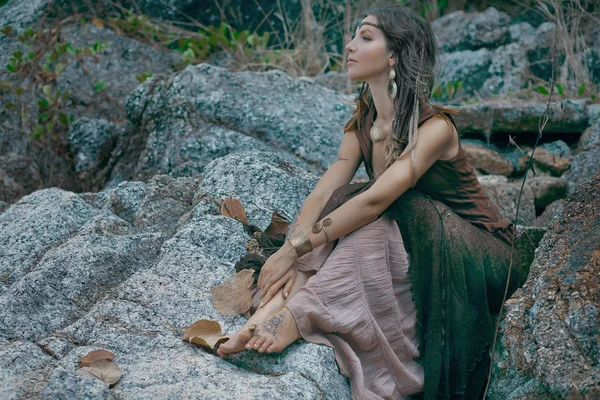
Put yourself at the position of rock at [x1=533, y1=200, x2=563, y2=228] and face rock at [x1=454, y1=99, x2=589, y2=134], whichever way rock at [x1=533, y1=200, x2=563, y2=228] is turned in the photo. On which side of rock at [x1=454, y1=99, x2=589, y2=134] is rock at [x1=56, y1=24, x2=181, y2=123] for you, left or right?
left

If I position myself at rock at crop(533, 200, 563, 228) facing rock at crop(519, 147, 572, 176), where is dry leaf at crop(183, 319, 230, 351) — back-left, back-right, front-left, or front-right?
back-left

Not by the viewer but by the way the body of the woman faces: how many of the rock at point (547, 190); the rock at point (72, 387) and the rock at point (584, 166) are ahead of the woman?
1

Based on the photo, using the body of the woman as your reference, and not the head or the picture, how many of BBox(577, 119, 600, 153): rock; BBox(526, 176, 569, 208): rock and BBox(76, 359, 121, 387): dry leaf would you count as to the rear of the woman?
2

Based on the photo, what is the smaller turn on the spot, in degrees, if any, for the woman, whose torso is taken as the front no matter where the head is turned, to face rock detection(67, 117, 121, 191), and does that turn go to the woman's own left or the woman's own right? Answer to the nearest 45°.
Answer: approximately 90° to the woman's own right

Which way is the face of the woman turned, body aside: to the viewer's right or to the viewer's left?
to the viewer's left

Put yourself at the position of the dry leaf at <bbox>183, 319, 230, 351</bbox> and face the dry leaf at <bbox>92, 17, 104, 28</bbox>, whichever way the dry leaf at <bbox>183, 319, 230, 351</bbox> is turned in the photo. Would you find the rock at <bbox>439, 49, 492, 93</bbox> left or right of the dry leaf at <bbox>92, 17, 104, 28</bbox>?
right

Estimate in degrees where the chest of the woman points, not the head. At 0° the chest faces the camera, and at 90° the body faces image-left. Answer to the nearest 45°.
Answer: approximately 45°

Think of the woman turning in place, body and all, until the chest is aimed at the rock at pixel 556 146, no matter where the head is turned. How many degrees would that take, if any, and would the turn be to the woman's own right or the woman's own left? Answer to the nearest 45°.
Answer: approximately 180°

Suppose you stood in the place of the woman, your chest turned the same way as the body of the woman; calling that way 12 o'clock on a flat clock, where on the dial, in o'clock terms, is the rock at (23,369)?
The rock is roughly at 1 o'clock from the woman.

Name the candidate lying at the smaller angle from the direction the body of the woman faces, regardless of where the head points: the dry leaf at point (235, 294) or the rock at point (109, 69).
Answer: the dry leaf

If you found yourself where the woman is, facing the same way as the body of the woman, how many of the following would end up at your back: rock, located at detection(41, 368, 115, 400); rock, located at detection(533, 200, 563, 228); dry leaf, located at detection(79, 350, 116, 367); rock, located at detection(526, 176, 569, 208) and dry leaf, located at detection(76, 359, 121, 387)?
2

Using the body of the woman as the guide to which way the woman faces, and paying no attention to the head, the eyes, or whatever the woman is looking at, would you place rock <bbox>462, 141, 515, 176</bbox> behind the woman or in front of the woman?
behind

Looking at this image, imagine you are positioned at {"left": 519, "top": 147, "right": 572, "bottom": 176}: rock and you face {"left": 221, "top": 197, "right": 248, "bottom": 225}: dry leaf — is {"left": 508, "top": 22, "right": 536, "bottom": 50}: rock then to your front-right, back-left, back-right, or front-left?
back-right

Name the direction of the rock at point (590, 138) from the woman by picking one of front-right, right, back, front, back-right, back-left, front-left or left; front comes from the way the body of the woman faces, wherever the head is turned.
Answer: back

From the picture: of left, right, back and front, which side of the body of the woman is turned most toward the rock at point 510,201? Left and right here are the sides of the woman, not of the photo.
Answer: back
